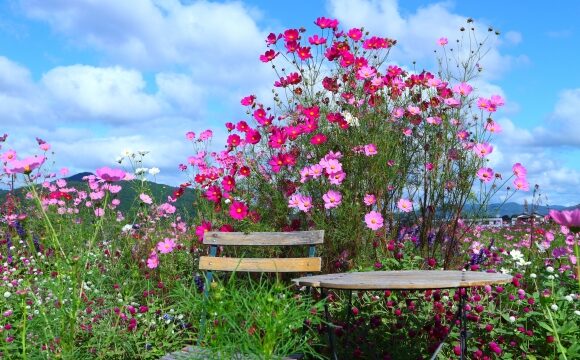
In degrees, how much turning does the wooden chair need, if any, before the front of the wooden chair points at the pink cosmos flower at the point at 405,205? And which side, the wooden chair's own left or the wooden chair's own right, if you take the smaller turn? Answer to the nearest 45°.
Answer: approximately 135° to the wooden chair's own left

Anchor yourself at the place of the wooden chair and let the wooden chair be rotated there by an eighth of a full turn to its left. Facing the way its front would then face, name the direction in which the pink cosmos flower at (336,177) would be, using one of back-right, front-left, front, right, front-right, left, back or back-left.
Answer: left

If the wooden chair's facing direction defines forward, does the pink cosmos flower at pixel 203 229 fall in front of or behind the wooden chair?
behind

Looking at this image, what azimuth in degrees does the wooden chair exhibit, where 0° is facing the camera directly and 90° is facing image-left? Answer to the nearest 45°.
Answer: approximately 0°

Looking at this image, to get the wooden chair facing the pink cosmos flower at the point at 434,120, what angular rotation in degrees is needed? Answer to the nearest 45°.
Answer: approximately 135° to its left

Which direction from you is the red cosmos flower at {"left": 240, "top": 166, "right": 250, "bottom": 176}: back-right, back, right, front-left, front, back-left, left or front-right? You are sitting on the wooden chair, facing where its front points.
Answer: back
